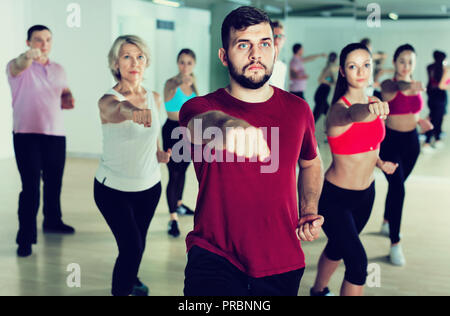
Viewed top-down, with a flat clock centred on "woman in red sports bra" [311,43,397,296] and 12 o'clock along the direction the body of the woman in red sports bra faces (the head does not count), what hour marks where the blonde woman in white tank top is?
The blonde woman in white tank top is roughly at 4 o'clock from the woman in red sports bra.

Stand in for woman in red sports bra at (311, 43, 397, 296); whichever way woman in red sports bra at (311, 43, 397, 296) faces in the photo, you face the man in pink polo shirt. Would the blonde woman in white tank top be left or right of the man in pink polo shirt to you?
left

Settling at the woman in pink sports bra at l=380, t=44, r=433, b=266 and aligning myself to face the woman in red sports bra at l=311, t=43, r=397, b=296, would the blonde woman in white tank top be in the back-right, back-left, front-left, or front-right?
front-right

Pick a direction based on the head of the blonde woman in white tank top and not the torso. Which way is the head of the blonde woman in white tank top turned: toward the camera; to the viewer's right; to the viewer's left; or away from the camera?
toward the camera

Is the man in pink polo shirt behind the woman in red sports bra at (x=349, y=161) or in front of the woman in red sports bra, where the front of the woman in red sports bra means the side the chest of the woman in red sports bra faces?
behind

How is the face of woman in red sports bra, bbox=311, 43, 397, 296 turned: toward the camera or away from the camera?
toward the camera

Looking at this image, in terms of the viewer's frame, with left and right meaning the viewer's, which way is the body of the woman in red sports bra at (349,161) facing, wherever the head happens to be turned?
facing the viewer and to the right of the viewer

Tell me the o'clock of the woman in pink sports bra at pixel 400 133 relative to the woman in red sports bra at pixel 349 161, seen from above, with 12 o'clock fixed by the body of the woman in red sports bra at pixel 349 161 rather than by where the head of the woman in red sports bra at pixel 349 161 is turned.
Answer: the woman in pink sports bra at pixel 400 133 is roughly at 8 o'clock from the woman in red sports bra at pixel 349 161.

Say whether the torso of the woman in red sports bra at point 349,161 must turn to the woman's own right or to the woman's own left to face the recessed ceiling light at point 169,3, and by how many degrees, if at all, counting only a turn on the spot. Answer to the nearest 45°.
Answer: approximately 180°

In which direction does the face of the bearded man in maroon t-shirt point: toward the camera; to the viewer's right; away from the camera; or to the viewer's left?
toward the camera

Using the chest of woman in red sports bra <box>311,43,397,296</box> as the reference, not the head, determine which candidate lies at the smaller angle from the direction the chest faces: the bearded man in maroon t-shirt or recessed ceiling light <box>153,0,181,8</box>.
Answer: the bearded man in maroon t-shirt
